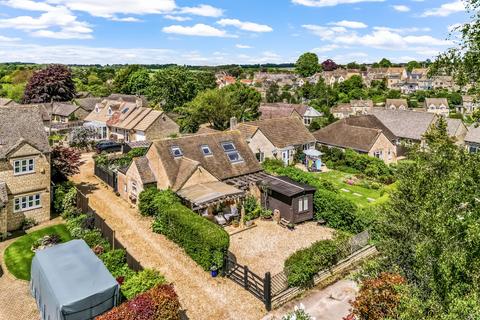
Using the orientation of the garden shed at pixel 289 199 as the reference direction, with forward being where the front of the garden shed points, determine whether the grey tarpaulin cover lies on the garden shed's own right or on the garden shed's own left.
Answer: on the garden shed's own right

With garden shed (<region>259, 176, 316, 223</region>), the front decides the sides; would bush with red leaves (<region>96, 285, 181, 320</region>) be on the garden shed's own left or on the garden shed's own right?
on the garden shed's own right

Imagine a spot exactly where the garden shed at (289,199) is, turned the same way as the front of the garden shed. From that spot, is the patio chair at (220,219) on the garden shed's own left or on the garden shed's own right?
on the garden shed's own right

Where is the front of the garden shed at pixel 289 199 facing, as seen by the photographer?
facing the viewer and to the right of the viewer

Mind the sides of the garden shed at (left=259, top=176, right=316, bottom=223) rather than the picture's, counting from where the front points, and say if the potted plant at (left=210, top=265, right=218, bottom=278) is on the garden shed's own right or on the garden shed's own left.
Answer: on the garden shed's own right

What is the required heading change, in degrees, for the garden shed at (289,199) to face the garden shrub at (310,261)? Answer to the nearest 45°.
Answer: approximately 45° to its right

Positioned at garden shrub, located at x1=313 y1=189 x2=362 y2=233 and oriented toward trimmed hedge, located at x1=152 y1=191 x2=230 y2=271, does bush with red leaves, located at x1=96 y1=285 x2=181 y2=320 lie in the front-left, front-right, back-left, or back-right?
front-left

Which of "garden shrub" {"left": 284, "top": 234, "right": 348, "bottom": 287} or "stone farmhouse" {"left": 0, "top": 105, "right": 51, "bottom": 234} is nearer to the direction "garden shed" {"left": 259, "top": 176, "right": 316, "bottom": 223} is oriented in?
the garden shrub

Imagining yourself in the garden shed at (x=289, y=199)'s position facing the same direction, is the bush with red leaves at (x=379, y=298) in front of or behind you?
in front

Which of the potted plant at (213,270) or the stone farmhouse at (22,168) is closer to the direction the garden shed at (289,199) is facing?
the potted plant

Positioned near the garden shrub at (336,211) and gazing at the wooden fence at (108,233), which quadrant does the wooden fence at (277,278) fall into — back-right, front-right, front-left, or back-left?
front-left

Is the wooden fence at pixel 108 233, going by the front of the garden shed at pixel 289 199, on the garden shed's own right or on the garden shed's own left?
on the garden shed's own right

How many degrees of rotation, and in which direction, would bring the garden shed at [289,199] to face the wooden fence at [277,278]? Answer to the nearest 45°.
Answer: approximately 45° to its right
